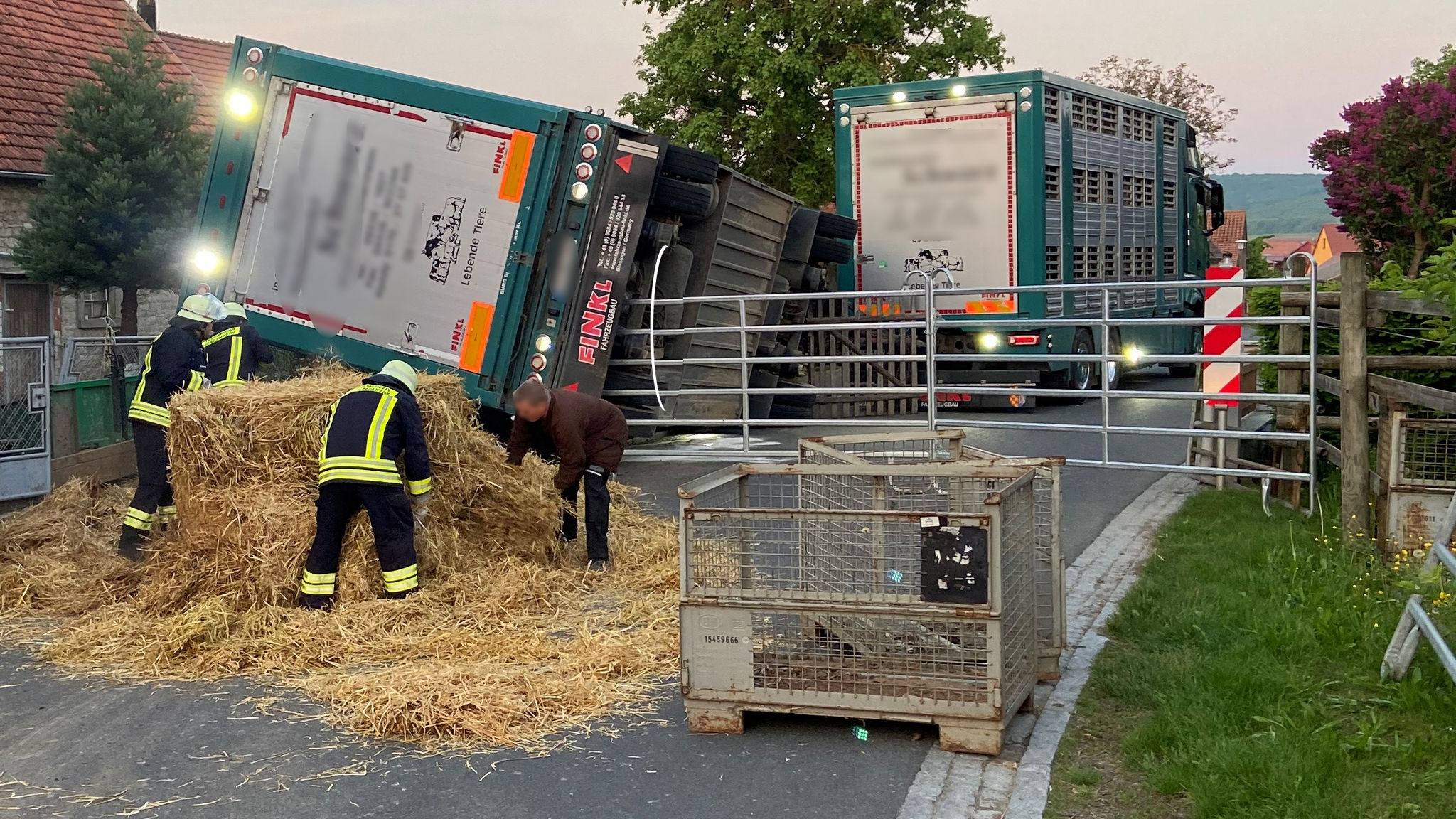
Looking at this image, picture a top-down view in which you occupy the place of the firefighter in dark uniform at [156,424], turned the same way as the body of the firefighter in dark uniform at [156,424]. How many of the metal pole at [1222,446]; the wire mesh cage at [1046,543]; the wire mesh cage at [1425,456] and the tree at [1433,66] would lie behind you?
0

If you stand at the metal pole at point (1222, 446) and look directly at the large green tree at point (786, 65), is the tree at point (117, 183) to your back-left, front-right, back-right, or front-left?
front-left

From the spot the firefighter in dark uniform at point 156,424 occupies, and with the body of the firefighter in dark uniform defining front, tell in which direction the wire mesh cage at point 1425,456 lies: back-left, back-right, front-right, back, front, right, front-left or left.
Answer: front-right

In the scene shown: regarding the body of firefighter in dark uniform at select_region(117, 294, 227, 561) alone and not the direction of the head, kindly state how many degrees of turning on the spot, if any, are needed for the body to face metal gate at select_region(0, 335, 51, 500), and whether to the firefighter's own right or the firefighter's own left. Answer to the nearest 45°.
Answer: approximately 135° to the firefighter's own left

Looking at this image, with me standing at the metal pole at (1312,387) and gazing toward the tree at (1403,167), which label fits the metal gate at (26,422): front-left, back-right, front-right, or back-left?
back-left

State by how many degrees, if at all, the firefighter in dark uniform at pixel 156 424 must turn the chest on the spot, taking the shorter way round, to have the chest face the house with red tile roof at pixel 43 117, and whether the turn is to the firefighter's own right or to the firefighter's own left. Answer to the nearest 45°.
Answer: approximately 90° to the firefighter's own left

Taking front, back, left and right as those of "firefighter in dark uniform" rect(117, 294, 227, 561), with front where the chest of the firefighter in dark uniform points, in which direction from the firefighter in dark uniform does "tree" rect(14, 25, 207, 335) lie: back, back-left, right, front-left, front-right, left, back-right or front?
left

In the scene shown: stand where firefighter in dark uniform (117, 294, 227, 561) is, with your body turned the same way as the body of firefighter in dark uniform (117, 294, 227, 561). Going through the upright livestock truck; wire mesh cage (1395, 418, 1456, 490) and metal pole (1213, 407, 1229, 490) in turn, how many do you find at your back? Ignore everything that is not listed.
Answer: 0

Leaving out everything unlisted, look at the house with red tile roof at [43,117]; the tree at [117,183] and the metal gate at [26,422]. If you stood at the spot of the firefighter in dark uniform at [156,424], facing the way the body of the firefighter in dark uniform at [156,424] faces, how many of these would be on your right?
0

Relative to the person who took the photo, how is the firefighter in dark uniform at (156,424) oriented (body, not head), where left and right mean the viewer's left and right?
facing to the right of the viewer

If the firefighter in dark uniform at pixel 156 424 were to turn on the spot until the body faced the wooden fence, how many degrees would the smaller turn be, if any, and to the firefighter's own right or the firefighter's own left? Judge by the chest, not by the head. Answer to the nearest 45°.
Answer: approximately 45° to the firefighter's own right
